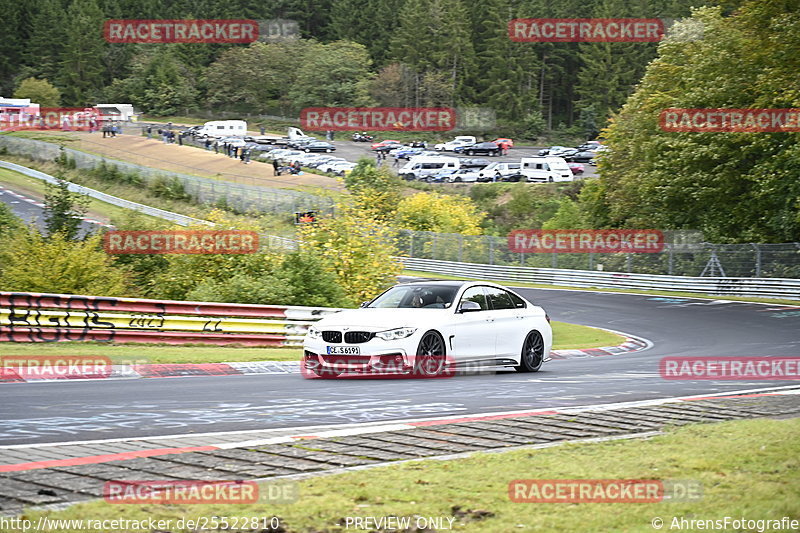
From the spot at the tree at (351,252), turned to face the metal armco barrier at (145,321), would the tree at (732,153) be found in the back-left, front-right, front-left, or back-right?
back-left

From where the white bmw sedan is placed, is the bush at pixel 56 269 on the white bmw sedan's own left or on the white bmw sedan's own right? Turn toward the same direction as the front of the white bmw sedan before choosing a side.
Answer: on the white bmw sedan's own right

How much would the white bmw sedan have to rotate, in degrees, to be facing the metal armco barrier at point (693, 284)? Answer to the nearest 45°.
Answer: approximately 135° to its right

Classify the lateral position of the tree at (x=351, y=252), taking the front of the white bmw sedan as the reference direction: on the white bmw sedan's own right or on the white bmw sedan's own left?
on the white bmw sedan's own right

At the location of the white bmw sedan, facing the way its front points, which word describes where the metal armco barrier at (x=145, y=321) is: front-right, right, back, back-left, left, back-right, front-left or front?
right

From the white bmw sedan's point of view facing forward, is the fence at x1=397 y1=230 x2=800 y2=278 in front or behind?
behind

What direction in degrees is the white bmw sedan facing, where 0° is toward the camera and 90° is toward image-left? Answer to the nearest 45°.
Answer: approximately 45°
